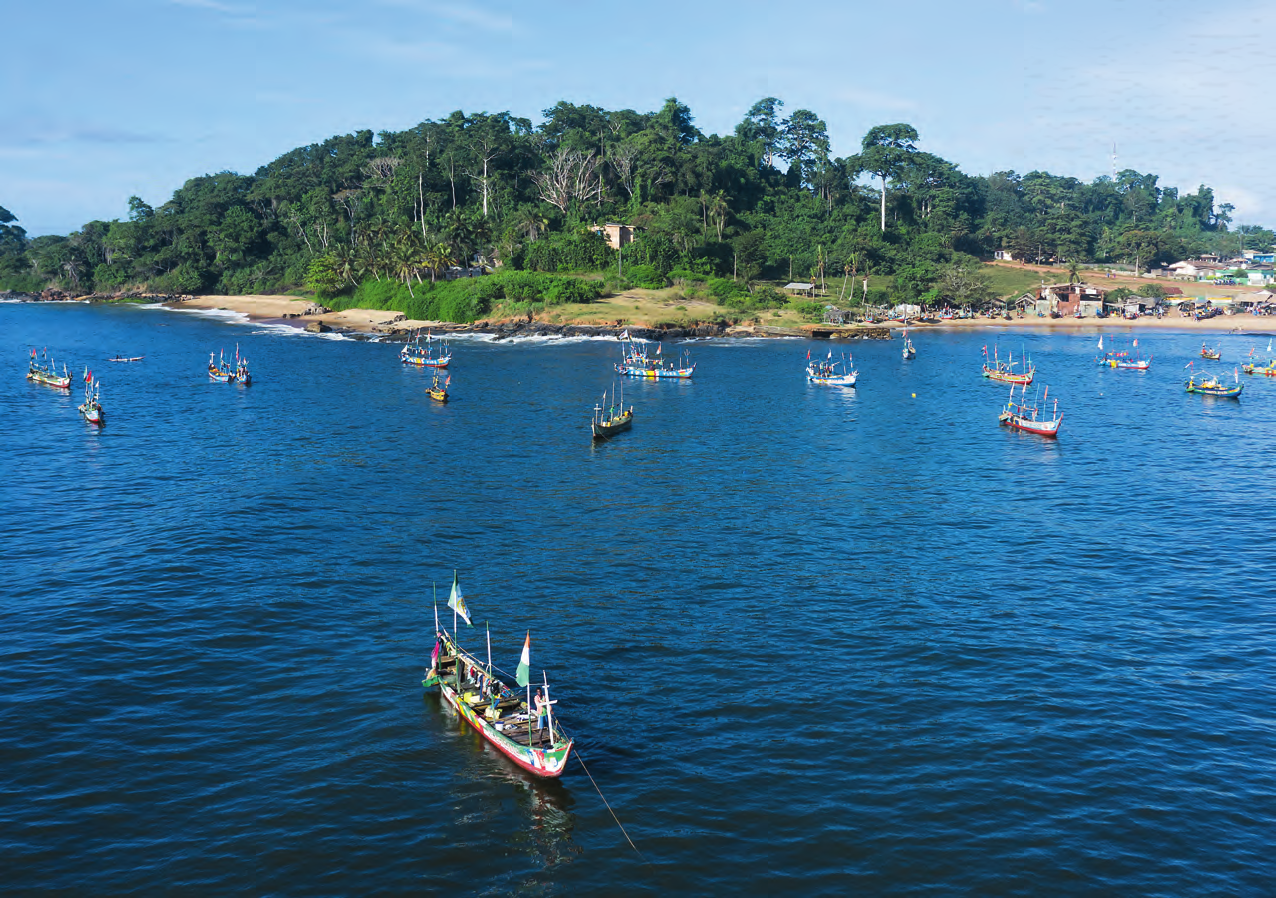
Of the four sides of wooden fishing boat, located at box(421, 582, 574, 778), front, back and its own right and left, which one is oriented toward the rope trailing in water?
front

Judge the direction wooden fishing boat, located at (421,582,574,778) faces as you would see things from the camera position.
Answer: facing the viewer and to the right of the viewer
